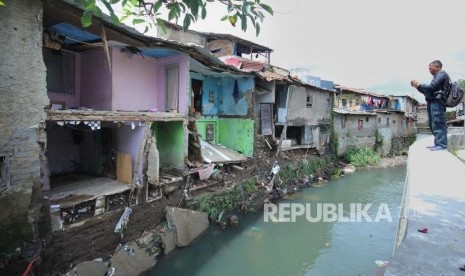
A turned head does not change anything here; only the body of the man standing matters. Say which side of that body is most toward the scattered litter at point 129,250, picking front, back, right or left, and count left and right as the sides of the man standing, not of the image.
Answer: front

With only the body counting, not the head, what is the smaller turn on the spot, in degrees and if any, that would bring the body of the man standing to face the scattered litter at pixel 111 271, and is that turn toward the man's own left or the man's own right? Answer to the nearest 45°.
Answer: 0° — they already face it

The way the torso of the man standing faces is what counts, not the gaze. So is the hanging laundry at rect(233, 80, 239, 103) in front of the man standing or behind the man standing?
in front

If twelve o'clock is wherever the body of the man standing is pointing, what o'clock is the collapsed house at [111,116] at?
The collapsed house is roughly at 12 o'clock from the man standing.

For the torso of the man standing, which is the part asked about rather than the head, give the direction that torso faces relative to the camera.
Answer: to the viewer's left

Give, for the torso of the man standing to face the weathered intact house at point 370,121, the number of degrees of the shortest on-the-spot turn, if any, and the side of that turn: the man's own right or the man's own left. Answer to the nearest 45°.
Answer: approximately 90° to the man's own right

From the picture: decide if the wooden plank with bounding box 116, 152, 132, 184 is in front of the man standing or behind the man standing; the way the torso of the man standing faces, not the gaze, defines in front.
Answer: in front

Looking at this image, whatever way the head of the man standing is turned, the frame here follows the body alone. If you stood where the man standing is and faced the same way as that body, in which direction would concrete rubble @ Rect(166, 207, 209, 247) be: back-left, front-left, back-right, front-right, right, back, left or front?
front

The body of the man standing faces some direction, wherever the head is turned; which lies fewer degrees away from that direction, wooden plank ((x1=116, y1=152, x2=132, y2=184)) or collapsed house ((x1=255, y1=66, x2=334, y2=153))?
the wooden plank

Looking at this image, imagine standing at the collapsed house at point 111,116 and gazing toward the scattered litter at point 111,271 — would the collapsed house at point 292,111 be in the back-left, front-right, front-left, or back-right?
back-left

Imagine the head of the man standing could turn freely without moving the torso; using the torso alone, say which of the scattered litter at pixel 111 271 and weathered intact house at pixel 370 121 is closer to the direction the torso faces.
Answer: the scattered litter
